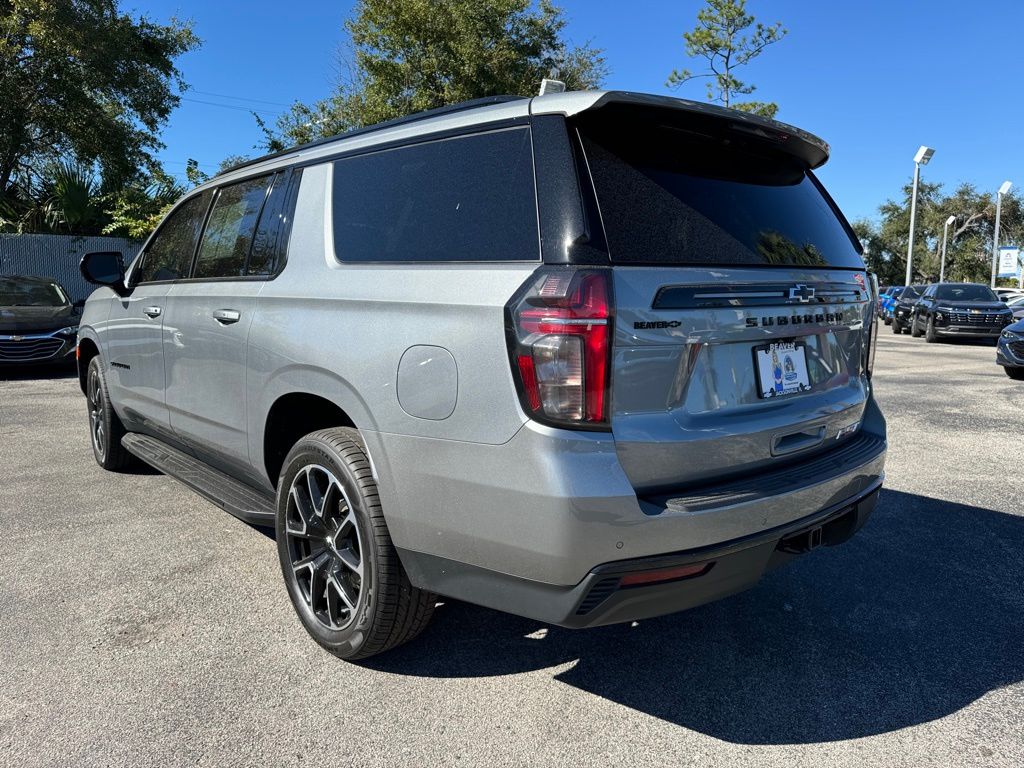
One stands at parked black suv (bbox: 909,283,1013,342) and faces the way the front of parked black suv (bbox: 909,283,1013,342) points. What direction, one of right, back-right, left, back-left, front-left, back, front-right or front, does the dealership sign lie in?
back-left

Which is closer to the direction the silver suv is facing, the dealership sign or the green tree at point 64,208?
the green tree

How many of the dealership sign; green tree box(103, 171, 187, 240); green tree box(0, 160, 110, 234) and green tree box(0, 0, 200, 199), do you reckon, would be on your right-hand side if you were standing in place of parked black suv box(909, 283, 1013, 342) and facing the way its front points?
3

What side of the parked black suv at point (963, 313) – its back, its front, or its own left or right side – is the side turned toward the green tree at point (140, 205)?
right

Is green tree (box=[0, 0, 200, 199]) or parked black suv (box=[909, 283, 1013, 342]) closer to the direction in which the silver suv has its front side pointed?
the green tree

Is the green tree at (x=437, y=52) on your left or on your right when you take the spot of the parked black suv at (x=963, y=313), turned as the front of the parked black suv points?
on your right

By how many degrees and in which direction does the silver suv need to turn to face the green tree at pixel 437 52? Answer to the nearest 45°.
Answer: approximately 45° to its right

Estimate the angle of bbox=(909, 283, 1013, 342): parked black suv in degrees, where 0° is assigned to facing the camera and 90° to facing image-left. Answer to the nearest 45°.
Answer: approximately 315°

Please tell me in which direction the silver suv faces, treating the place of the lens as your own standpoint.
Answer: facing away from the viewer and to the left of the viewer

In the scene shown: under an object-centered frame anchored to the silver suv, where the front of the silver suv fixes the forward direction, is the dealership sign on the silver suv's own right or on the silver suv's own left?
on the silver suv's own right

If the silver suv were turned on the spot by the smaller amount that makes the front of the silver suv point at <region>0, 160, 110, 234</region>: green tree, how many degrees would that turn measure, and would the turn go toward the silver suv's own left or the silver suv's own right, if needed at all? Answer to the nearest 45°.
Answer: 0° — it already faces it

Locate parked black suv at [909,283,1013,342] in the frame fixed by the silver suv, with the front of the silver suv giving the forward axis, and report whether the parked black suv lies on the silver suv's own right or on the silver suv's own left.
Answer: on the silver suv's own right

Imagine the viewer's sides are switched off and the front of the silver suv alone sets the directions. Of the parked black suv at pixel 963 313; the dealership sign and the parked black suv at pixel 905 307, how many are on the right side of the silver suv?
3
